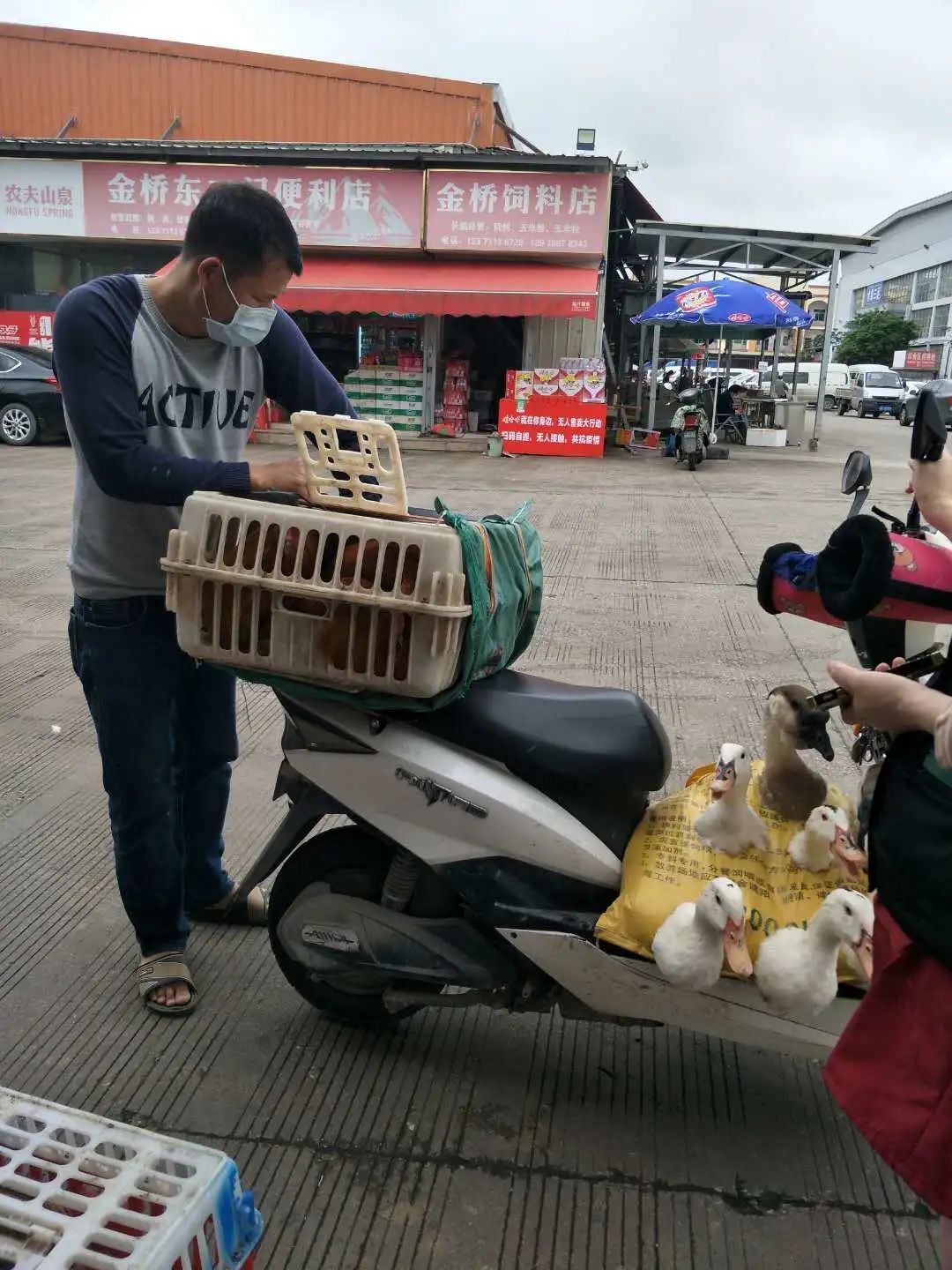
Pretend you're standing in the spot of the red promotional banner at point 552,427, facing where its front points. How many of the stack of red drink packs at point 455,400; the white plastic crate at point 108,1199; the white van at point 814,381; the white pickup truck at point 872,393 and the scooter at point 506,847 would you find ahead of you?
2

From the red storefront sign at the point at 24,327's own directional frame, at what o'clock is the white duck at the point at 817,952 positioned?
The white duck is roughly at 12 o'clock from the red storefront sign.

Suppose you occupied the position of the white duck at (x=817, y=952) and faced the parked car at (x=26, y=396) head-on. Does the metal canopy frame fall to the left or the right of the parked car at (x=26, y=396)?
right

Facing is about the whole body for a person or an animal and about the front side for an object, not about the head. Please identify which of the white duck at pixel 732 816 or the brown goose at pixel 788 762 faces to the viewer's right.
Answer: the brown goose

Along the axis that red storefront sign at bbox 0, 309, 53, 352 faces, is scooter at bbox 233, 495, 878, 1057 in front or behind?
in front

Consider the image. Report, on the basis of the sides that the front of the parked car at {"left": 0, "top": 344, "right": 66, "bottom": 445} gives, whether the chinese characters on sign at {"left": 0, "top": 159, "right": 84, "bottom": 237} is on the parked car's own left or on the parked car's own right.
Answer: on the parked car's own right

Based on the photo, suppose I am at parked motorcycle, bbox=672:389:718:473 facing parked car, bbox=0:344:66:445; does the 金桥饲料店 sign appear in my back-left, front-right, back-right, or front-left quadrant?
front-right

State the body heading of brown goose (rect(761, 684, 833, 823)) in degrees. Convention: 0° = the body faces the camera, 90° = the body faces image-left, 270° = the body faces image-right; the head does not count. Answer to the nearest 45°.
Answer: approximately 270°

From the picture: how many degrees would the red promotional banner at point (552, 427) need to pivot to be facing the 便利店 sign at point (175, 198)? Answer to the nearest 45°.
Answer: approximately 90° to its right

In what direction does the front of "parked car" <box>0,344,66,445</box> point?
to the viewer's left

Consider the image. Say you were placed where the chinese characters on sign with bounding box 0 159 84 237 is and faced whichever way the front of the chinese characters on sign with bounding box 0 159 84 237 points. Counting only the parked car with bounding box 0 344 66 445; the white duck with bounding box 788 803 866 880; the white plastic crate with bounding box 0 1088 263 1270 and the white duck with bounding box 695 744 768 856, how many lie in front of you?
4

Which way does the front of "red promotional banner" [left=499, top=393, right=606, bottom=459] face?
toward the camera

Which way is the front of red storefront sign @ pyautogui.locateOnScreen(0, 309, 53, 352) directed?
toward the camera

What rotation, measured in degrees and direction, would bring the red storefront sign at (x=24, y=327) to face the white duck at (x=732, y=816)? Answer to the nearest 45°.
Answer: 0° — it already faces it

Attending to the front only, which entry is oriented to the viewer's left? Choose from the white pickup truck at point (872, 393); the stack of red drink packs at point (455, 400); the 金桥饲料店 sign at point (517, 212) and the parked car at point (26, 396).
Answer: the parked car

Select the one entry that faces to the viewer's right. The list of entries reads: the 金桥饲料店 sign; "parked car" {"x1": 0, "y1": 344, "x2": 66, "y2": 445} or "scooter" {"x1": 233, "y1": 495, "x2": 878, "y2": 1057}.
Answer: the scooter

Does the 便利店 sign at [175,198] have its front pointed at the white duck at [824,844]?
yes

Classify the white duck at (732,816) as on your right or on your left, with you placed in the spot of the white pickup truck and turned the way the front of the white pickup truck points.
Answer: on your right

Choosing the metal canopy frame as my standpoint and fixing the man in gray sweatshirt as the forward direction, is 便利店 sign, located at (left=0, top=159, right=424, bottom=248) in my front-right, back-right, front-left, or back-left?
front-right
